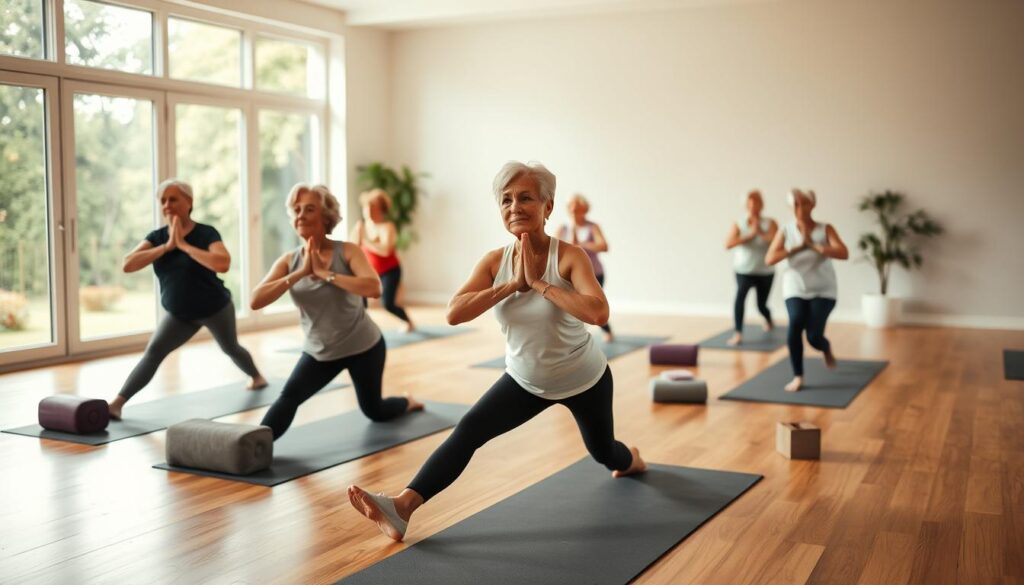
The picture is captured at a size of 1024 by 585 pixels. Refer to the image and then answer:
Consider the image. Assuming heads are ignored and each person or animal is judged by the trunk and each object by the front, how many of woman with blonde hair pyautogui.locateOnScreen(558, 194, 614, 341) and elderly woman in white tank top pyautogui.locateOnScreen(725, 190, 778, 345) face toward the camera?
2

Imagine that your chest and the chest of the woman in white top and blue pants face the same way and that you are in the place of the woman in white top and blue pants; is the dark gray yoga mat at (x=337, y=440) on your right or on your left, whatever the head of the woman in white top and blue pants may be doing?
on your right

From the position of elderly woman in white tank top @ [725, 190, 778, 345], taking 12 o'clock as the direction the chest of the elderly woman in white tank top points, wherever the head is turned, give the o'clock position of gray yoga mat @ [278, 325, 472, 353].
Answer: The gray yoga mat is roughly at 3 o'clock from the elderly woman in white tank top.

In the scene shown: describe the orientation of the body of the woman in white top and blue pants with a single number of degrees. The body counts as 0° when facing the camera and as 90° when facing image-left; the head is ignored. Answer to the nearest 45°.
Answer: approximately 0°

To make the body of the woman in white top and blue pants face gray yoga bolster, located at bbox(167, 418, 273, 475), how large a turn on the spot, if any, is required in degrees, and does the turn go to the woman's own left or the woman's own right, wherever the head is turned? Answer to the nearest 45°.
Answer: approximately 45° to the woman's own right

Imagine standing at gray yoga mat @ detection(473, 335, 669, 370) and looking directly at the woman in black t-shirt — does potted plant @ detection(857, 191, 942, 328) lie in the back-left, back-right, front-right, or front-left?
back-left

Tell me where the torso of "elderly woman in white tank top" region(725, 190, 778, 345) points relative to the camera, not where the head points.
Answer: toward the camera

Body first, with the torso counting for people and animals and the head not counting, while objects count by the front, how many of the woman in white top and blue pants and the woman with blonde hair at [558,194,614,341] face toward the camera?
2

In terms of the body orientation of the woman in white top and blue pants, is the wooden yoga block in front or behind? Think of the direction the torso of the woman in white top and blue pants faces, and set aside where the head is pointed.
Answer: in front

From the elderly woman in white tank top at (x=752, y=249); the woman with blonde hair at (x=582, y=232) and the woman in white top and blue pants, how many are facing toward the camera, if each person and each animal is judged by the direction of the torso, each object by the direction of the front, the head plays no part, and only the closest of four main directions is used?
3

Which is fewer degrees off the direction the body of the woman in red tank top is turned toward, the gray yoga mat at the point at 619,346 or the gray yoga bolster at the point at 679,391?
the gray yoga bolster

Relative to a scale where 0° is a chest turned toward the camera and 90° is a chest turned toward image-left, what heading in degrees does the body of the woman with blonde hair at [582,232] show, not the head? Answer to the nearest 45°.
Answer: approximately 0°

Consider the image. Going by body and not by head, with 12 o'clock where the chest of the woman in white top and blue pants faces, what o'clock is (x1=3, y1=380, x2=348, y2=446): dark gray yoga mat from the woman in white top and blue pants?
The dark gray yoga mat is roughly at 2 o'clock from the woman in white top and blue pants.

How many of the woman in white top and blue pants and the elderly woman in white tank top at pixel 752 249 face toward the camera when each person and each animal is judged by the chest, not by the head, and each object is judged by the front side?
2
